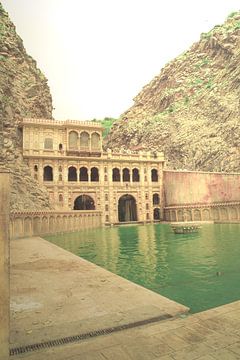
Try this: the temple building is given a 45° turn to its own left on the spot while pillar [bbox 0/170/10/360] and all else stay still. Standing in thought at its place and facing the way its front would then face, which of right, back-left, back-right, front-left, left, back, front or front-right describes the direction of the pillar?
front-right

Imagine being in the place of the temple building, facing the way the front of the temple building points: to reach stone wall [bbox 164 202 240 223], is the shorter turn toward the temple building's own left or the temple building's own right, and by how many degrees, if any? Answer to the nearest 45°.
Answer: approximately 90° to the temple building's own left

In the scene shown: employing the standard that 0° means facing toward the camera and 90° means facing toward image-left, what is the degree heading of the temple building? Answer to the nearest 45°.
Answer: approximately 0°

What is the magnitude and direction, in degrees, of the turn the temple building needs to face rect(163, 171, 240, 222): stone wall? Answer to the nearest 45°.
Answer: approximately 90° to its left

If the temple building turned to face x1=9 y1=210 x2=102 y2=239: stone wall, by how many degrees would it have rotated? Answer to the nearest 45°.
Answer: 0° — it already faces it
